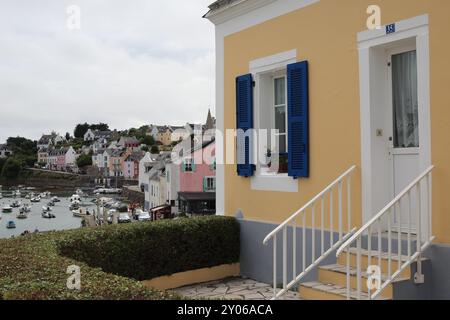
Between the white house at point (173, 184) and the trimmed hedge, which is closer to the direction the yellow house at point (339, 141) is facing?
the trimmed hedge

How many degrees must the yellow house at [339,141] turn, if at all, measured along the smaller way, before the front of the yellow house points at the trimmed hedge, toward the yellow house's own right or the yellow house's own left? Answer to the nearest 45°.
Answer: approximately 45° to the yellow house's own right

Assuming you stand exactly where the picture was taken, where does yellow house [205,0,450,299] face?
facing the viewer and to the left of the viewer

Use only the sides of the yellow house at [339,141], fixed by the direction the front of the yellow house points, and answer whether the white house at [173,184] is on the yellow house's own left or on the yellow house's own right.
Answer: on the yellow house's own right

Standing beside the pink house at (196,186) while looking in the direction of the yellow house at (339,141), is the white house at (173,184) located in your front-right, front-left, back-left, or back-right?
back-right

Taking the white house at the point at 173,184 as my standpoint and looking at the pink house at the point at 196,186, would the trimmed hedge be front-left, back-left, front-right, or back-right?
front-right

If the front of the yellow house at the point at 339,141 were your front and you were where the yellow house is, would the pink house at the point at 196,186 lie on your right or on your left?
on your right
